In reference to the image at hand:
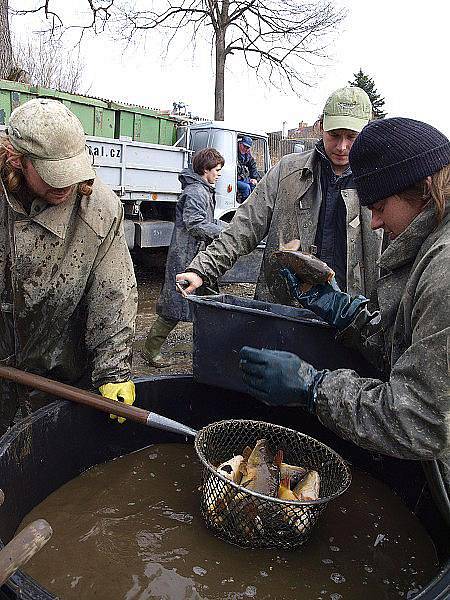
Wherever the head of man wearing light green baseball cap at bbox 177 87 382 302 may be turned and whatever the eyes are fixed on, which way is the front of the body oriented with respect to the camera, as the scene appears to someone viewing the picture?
toward the camera

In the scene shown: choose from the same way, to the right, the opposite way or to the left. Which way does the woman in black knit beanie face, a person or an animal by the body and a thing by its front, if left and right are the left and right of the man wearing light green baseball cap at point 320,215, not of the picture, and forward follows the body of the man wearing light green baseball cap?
to the right

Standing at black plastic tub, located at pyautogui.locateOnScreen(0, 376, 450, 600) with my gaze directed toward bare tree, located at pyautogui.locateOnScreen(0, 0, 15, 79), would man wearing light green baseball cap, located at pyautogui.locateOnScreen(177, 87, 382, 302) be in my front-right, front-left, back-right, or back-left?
front-right

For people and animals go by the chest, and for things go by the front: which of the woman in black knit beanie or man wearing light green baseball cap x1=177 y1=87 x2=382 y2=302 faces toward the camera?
the man wearing light green baseball cap

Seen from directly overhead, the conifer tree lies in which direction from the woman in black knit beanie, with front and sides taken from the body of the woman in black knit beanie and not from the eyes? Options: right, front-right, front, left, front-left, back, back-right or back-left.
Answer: right

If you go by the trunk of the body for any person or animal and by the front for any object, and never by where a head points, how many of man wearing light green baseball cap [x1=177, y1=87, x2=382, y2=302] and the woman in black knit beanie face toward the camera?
1

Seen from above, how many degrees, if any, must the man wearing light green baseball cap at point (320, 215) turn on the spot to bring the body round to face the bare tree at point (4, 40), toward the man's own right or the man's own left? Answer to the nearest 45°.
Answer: approximately 135° to the man's own right

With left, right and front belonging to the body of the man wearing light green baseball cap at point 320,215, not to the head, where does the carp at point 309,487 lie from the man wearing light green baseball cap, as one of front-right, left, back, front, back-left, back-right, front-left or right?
front

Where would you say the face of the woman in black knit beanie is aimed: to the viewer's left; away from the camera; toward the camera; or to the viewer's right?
to the viewer's left

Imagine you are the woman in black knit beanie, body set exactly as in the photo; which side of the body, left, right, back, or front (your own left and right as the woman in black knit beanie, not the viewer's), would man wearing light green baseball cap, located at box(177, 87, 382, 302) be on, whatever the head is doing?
right

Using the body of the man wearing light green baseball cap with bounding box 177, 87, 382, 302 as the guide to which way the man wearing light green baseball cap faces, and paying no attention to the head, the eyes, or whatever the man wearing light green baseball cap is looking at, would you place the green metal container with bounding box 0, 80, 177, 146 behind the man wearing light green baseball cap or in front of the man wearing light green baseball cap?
behind

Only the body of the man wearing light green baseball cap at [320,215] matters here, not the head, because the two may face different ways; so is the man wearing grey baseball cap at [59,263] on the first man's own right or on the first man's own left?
on the first man's own right

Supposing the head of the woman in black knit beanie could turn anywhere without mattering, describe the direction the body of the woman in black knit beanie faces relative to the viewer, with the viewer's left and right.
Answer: facing to the left of the viewer

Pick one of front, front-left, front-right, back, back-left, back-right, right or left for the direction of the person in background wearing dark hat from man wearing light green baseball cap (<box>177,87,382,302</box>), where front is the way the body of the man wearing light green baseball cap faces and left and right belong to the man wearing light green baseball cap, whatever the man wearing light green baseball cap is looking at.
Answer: back

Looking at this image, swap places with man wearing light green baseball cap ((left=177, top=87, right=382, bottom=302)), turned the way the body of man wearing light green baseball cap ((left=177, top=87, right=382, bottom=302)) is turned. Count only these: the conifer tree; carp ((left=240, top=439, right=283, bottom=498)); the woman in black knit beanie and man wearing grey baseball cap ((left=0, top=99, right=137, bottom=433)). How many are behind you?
1
